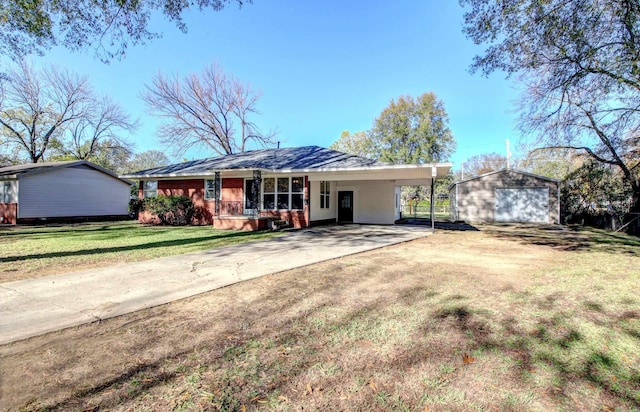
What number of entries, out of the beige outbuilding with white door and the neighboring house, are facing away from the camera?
0

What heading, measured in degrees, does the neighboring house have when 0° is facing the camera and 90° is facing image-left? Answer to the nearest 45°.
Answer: approximately 45°

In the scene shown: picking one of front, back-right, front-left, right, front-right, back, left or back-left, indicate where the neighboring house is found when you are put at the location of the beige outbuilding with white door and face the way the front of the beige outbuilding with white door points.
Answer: front-right

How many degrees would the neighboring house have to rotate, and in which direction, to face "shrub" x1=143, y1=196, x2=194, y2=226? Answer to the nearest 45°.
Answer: approximately 90° to its left

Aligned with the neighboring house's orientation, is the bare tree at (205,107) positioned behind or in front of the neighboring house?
behind

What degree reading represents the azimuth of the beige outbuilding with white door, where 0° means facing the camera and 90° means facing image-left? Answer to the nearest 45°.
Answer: approximately 0°

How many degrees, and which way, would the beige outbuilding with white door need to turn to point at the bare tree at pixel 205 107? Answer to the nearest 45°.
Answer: approximately 90° to its right

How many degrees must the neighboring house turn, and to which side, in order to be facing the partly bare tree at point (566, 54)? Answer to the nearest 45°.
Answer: approximately 90° to its left

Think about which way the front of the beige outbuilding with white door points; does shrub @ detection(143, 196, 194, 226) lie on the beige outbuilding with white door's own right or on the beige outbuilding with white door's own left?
on the beige outbuilding with white door's own right
